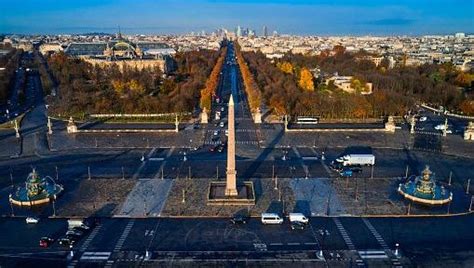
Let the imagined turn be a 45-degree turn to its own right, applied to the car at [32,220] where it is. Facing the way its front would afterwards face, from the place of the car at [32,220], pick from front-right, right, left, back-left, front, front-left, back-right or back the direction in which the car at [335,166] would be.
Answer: front-left

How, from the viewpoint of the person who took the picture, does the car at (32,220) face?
facing to the right of the viewer

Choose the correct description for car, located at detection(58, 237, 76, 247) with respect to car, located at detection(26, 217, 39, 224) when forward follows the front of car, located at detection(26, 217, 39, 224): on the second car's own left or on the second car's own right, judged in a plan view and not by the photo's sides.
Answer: on the second car's own right

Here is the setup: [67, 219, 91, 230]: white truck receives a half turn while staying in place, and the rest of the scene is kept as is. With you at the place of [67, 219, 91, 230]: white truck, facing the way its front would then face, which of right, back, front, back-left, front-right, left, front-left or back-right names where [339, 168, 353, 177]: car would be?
back

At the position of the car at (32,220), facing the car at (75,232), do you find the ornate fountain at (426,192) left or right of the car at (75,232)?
left

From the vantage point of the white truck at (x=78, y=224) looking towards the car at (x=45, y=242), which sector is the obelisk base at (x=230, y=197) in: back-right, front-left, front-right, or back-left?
back-left

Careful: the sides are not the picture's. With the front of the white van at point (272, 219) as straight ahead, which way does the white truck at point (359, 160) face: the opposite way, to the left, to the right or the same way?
the opposite way
